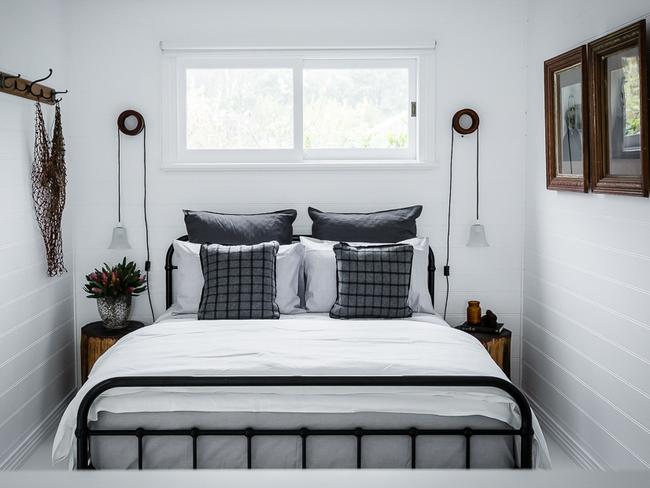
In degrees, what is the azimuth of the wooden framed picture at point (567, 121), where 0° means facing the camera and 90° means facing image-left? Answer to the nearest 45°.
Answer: approximately 45°

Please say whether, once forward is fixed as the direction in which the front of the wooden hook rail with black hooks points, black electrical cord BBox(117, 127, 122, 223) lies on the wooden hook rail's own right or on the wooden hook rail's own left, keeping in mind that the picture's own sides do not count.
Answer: on the wooden hook rail's own left

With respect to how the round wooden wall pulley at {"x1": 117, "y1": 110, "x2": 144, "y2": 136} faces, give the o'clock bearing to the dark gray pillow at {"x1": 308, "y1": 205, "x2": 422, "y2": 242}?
The dark gray pillow is roughly at 10 o'clock from the round wooden wall pulley.

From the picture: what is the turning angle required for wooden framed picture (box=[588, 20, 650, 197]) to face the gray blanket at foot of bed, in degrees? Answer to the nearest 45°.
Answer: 0° — it already faces it
